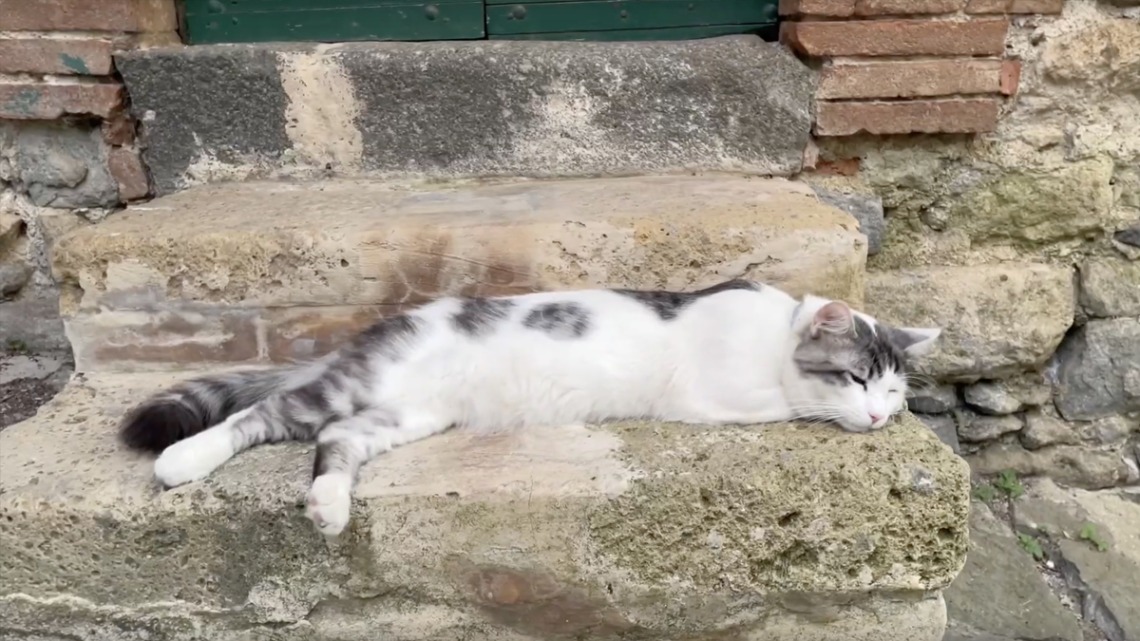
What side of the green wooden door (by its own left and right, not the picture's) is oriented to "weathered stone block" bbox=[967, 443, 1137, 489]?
left

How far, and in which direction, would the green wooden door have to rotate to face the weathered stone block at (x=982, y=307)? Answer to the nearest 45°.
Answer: approximately 90° to its left

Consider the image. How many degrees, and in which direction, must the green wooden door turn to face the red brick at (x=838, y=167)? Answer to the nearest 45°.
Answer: approximately 90° to its left

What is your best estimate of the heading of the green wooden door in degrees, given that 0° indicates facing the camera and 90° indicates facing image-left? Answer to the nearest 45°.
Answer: approximately 0°

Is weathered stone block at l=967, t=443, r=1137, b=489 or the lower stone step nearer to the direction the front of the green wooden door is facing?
the lower stone step

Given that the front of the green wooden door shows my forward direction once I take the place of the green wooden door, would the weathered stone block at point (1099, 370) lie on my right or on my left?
on my left

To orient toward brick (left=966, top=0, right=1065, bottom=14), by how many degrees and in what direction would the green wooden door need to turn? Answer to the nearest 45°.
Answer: approximately 90° to its left

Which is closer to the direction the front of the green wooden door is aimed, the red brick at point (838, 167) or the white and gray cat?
the white and gray cat

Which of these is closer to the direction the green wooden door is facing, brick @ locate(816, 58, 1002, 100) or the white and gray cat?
the white and gray cat

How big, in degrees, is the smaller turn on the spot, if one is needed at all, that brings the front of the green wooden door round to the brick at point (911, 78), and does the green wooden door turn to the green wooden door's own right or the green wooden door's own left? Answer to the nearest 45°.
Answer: approximately 90° to the green wooden door's own left

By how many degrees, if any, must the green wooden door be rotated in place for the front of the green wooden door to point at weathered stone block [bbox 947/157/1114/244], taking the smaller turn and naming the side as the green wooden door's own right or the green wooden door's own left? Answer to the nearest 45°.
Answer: approximately 90° to the green wooden door's own left

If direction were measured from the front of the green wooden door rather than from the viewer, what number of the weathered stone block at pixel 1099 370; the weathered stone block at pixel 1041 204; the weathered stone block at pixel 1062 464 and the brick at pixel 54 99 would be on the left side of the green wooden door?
3

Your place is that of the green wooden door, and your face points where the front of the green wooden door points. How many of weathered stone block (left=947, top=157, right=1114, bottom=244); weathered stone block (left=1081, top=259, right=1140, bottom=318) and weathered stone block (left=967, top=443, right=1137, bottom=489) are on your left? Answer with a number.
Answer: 3

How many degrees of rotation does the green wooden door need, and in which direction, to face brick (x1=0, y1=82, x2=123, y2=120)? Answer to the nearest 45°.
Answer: approximately 90° to its right

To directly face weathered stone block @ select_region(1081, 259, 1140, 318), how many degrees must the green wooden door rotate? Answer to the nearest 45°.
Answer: approximately 90° to its left
